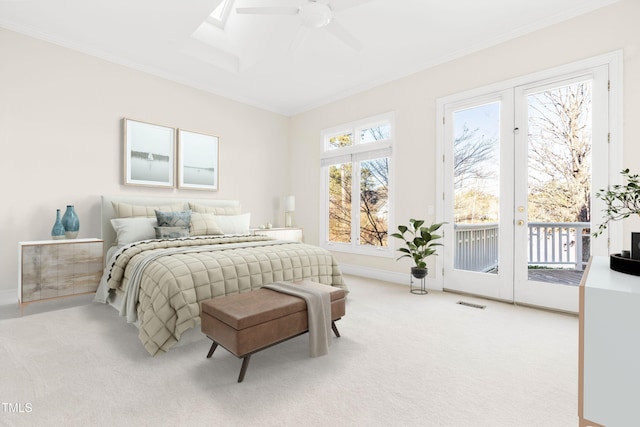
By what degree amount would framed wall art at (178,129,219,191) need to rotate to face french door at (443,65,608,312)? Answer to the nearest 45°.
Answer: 0° — it already faces it

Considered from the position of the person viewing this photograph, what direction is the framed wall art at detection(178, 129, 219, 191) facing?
facing the viewer and to the right of the viewer

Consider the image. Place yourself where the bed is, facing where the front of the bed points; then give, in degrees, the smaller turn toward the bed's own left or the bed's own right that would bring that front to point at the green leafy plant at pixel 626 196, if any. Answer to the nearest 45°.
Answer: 0° — it already faces it

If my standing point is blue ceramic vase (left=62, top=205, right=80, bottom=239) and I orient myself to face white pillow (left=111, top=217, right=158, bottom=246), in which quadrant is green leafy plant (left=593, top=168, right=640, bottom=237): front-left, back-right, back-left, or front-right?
front-right

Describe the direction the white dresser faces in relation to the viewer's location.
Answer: facing to the left of the viewer

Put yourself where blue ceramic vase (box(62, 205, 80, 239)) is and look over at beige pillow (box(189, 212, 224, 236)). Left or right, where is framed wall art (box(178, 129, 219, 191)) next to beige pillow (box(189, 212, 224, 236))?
left

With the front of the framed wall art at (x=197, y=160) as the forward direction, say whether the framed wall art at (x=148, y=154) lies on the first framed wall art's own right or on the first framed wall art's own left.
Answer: on the first framed wall art's own right

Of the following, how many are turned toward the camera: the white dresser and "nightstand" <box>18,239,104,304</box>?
1

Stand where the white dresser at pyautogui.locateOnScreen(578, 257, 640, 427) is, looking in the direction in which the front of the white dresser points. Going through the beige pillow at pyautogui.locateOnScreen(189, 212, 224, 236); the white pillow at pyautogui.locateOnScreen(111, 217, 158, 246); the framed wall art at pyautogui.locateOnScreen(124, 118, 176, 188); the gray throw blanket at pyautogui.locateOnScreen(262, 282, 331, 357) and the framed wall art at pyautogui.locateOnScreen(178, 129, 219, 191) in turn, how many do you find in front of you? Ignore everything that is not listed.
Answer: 5

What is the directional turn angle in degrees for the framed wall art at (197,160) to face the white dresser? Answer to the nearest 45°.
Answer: approximately 45° to its right

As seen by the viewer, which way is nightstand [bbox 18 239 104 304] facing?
toward the camera

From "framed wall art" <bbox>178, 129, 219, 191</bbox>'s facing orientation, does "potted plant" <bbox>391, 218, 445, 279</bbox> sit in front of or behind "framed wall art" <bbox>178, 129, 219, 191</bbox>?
in front

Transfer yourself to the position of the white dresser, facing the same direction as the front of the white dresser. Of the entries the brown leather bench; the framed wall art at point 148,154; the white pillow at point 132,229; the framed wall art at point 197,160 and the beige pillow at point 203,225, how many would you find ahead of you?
5

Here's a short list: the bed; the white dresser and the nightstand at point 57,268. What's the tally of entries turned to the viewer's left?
1

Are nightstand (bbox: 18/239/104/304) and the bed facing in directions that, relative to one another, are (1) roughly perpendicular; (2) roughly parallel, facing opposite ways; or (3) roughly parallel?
roughly parallel
